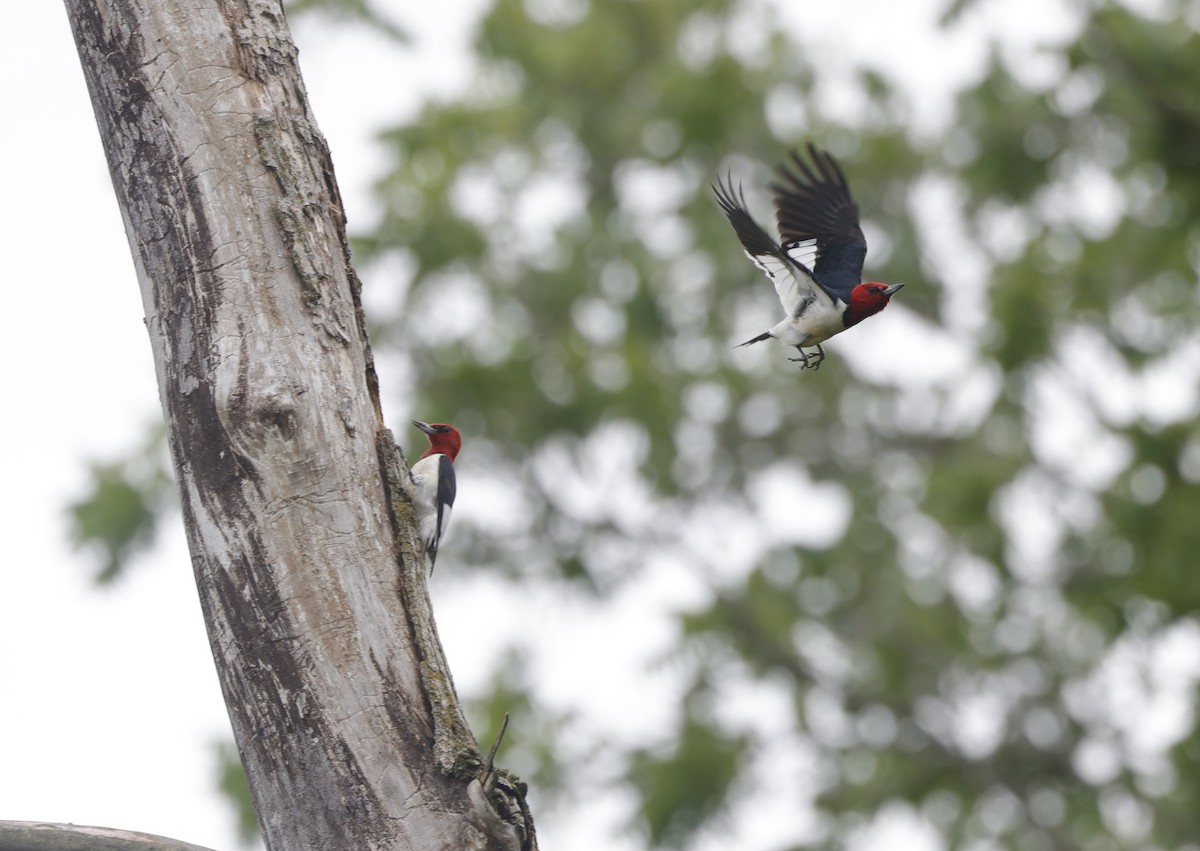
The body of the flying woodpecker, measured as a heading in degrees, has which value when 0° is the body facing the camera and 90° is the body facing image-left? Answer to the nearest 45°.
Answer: approximately 270°

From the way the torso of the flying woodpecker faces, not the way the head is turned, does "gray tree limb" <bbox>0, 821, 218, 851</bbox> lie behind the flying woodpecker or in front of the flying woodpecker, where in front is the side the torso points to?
behind

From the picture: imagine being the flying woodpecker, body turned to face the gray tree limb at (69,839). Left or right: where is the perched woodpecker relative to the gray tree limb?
right

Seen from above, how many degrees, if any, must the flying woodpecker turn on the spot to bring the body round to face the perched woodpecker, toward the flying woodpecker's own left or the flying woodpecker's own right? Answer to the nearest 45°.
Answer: approximately 135° to the flying woodpecker's own left

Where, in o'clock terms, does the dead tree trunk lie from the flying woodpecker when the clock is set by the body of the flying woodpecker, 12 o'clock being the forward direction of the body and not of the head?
The dead tree trunk is roughly at 6 o'clock from the flying woodpecker.
